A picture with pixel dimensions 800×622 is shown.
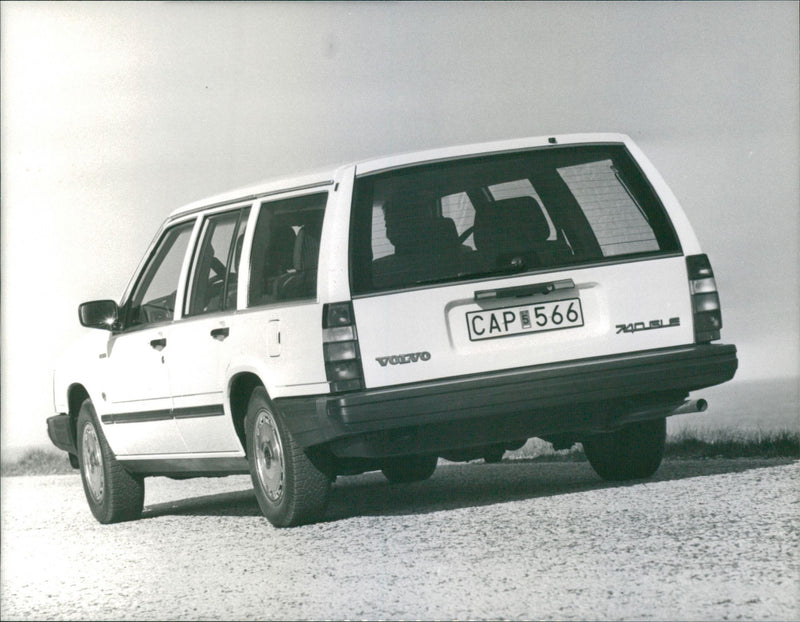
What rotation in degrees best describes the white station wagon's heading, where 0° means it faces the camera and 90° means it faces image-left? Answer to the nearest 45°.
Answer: approximately 135°
